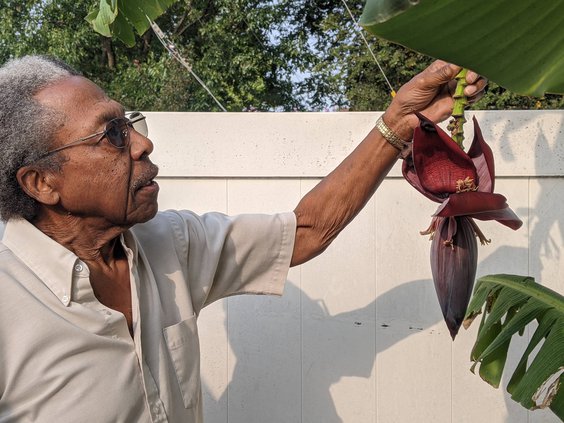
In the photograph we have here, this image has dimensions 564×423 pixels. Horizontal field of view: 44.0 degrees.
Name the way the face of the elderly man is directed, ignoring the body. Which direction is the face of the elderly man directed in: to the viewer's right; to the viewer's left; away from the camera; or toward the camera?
to the viewer's right

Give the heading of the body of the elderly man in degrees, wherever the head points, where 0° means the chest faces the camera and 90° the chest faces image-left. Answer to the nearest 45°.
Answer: approximately 315°

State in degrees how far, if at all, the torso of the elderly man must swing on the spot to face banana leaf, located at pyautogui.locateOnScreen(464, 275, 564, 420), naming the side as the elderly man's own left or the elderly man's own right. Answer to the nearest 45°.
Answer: approximately 45° to the elderly man's own left
